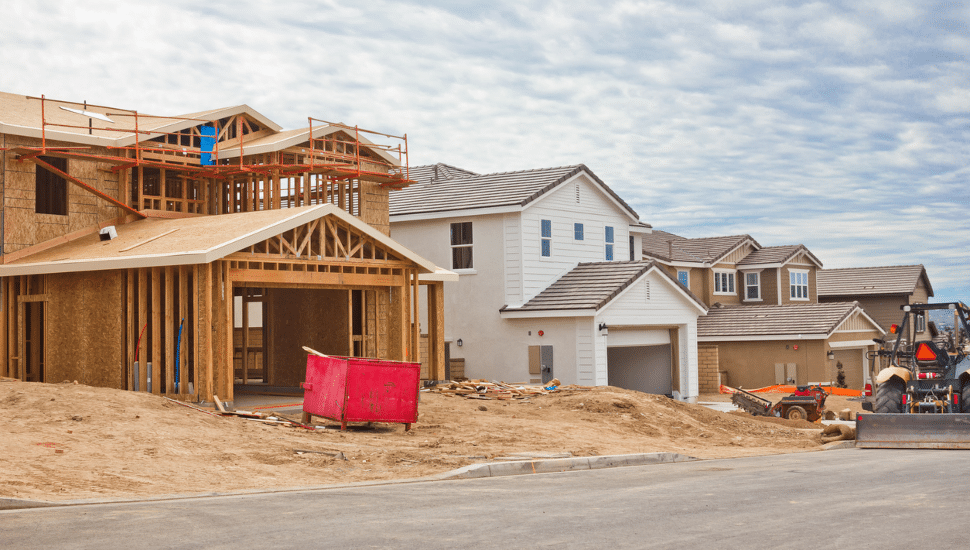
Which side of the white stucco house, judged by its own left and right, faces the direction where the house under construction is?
right

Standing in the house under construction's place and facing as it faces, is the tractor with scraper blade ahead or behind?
ahead

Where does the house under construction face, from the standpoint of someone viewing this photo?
facing the viewer and to the right of the viewer

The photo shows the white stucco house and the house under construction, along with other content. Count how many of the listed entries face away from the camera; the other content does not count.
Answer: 0

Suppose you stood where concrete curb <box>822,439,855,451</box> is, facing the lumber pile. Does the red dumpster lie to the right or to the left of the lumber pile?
left
